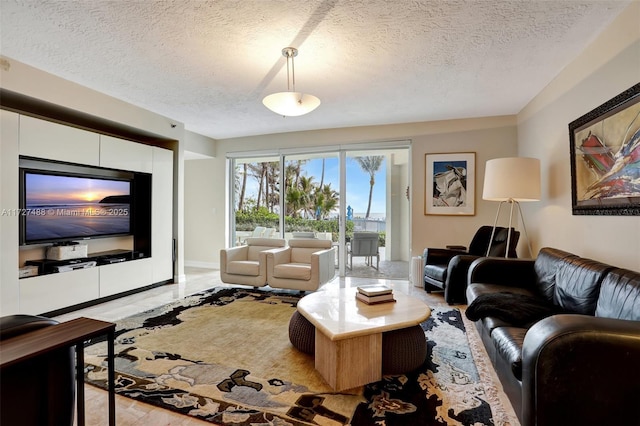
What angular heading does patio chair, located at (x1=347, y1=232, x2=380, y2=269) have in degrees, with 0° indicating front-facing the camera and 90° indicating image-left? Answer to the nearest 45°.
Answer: approximately 180°

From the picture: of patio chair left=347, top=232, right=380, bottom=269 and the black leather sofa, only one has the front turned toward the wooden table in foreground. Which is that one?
the black leather sofa

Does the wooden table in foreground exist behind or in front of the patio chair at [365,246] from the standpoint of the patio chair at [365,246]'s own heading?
behind

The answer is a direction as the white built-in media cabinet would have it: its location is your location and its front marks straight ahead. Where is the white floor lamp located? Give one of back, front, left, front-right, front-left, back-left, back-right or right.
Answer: front

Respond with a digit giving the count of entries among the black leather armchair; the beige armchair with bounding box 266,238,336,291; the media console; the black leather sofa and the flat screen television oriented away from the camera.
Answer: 0

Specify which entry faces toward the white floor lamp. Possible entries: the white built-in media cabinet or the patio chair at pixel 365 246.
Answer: the white built-in media cabinet

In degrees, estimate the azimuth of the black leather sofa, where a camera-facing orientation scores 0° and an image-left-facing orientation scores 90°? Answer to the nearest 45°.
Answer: approximately 45°

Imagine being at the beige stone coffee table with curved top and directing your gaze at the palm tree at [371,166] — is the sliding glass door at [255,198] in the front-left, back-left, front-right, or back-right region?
front-left

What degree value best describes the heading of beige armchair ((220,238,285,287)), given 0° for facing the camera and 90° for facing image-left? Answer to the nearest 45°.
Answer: approximately 45°

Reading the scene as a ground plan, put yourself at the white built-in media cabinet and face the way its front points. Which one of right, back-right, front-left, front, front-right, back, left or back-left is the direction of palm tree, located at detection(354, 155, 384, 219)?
front-left

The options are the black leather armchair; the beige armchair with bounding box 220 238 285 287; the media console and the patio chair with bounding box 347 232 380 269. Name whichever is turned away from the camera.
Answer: the patio chair

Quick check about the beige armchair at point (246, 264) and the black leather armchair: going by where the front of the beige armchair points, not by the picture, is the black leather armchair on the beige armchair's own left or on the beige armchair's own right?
on the beige armchair's own left

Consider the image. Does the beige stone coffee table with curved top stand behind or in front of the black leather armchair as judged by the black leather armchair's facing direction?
in front

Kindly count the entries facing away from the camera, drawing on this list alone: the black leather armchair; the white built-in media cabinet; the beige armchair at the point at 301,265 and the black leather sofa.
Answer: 0

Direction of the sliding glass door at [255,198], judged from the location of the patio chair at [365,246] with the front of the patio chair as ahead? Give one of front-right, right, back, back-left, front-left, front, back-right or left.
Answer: left

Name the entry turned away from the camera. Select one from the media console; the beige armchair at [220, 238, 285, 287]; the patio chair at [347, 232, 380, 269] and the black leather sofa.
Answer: the patio chair

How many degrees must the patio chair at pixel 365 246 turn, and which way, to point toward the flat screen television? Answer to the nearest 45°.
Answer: approximately 135° to its left

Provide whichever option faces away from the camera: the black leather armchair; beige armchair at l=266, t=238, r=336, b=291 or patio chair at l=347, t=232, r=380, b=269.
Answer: the patio chair

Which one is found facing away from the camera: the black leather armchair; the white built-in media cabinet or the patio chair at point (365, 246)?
the patio chair

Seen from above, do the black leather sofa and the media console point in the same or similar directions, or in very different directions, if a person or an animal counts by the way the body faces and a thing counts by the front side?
very different directions

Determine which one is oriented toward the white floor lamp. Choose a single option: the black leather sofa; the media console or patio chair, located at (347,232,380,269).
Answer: the media console

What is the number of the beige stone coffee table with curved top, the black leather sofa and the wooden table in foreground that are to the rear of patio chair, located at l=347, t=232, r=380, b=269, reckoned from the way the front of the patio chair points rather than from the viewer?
3

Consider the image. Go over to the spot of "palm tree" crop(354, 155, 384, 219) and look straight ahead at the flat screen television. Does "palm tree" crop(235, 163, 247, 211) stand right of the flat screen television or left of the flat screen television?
right
